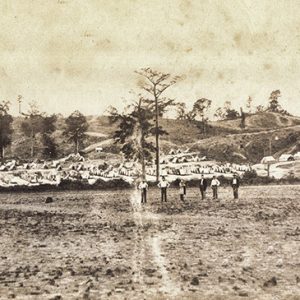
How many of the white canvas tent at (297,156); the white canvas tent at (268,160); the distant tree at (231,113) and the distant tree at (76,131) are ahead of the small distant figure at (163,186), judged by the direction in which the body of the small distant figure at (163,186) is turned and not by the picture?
0

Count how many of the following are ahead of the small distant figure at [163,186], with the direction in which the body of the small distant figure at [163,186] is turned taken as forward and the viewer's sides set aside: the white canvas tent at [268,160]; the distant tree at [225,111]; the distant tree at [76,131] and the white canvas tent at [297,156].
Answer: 0

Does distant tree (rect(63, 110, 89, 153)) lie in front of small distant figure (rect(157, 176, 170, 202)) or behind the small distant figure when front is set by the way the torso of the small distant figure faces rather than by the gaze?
behind

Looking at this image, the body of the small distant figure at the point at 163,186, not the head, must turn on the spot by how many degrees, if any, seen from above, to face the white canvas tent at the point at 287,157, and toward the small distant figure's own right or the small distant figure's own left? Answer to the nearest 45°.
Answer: approximately 135° to the small distant figure's own left

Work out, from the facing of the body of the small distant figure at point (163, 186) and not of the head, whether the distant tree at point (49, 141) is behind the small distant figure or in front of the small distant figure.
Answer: behind

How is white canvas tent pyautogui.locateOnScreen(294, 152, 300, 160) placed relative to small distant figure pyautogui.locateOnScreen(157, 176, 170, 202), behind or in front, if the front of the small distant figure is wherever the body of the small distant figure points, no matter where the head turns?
behind

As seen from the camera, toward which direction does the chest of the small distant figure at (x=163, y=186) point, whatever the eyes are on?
toward the camera

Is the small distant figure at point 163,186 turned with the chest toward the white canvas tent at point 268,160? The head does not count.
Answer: no

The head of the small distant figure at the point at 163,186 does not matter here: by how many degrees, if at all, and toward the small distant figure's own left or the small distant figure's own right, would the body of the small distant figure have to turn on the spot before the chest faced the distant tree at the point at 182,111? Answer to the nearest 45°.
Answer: approximately 180°

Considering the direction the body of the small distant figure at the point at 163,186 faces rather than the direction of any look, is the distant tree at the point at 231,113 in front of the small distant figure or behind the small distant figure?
behind

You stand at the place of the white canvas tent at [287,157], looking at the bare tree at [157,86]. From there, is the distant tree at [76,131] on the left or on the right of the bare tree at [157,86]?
right

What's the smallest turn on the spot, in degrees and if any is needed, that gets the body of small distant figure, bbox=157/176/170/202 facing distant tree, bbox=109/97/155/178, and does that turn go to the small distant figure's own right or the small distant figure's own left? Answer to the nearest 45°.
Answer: approximately 180°

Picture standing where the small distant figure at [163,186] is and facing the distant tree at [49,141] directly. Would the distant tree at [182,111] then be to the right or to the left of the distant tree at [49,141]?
right
